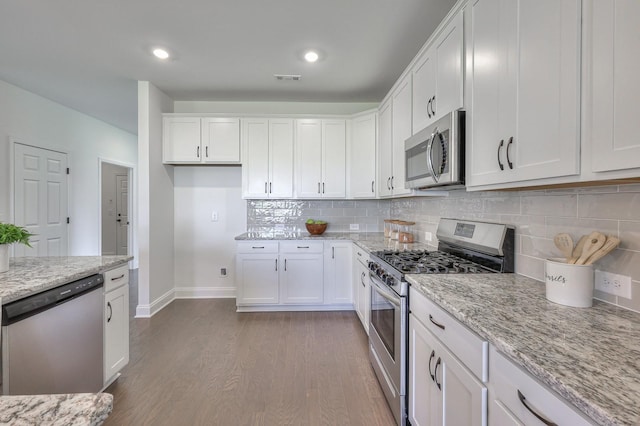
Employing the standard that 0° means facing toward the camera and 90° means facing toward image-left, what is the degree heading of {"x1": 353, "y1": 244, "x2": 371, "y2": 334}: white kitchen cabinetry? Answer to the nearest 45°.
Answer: approximately 90°

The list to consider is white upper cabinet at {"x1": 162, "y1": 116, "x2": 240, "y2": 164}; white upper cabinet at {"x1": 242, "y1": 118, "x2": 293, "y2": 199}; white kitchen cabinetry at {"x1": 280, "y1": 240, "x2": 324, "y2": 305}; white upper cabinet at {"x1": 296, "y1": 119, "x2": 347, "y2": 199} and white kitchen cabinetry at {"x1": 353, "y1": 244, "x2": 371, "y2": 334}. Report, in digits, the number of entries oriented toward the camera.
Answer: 4

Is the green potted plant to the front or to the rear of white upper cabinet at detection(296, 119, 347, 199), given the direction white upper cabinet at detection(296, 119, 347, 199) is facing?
to the front

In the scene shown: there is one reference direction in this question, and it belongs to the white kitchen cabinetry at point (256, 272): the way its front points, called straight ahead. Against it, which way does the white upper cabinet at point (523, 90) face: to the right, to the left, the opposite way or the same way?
to the right

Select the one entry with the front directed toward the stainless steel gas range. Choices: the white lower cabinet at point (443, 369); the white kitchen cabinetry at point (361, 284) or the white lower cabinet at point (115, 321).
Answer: the white lower cabinet at point (115, 321)

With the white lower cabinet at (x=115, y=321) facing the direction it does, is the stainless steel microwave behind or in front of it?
in front

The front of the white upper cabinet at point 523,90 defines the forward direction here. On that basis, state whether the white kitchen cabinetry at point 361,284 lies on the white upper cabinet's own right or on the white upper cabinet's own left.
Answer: on the white upper cabinet's own right

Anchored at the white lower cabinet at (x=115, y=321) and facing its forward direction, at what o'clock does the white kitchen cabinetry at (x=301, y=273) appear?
The white kitchen cabinetry is roughly at 10 o'clock from the white lower cabinet.

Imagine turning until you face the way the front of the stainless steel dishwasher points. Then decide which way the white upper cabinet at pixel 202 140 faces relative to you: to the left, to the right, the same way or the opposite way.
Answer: to the right

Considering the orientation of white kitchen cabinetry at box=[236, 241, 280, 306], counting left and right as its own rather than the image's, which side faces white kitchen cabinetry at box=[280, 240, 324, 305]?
left

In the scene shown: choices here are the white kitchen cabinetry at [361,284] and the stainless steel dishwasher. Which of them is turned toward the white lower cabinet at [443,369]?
the stainless steel dishwasher

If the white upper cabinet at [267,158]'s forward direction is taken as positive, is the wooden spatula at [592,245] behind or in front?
in front

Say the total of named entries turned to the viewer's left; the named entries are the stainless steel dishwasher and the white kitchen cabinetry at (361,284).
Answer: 1
